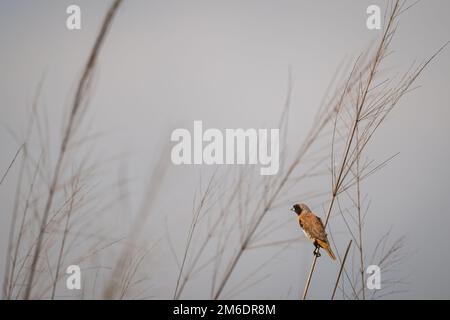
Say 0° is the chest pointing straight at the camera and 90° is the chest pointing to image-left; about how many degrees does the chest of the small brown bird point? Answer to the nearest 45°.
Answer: approximately 90°
